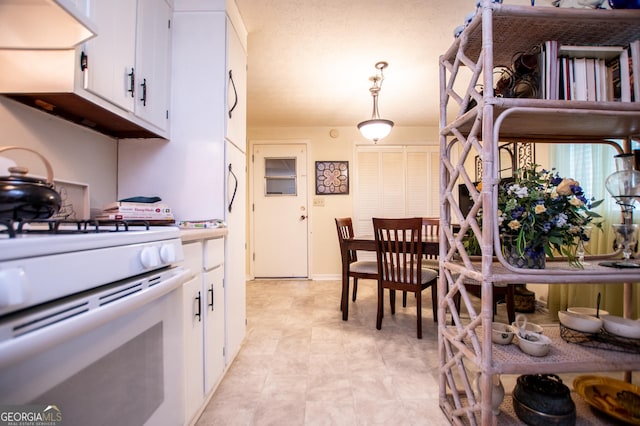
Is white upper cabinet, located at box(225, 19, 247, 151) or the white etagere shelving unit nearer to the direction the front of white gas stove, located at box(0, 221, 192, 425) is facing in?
the white etagere shelving unit

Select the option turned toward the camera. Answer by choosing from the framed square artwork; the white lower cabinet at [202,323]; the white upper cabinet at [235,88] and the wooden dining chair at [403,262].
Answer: the framed square artwork

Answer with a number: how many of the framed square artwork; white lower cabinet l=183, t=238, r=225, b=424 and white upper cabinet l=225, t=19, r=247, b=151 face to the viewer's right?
2

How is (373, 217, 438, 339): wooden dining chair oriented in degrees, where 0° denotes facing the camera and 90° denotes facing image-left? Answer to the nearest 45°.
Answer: approximately 225°

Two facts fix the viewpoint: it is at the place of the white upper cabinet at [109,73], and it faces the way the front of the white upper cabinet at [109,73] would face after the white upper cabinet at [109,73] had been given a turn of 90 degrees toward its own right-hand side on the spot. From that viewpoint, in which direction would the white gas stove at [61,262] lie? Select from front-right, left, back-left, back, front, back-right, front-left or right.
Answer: front-left

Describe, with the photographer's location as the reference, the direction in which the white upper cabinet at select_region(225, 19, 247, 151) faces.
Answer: facing to the right of the viewer

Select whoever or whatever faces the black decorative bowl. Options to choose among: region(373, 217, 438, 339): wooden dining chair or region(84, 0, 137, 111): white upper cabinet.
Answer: the white upper cabinet

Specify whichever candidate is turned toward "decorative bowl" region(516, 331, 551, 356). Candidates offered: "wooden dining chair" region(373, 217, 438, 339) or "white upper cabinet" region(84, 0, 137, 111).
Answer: the white upper cabinet

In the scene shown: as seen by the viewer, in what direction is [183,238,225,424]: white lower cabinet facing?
to the viewer's right

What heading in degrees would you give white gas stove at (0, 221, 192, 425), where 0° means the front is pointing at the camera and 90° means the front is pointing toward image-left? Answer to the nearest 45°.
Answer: approximately 315°

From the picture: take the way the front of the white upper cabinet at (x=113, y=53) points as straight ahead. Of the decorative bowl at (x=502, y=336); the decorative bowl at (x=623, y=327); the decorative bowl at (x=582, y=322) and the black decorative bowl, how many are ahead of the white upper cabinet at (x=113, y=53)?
4

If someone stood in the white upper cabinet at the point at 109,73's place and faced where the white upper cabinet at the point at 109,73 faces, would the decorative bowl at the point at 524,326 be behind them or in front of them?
in front
